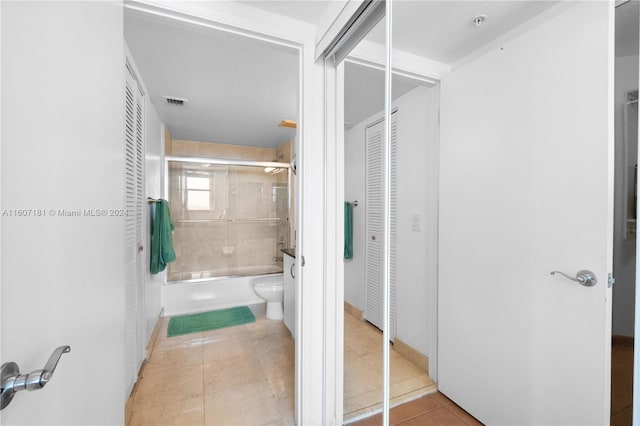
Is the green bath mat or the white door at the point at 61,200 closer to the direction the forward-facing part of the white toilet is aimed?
the green bath mat

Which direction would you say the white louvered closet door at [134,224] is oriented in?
to the viewer's right

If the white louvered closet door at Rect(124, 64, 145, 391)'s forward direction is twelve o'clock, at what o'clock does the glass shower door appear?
The glass shower door is roughly at 10 o'clock from the white louvered closet door.

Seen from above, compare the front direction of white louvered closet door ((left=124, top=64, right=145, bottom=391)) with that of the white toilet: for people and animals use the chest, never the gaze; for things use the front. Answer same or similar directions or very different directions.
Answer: very different directions

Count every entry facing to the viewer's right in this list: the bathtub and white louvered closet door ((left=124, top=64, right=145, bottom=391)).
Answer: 1

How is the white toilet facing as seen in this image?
to the viewer's left

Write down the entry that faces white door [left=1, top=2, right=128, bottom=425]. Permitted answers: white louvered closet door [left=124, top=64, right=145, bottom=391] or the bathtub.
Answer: the bathtub

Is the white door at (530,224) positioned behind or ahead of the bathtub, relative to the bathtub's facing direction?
ahead

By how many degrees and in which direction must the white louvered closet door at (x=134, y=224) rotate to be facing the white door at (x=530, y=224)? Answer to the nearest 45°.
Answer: approximately 45° to its right

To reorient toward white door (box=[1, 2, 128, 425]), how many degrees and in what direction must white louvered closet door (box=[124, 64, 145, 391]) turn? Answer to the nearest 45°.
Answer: approximately 90° to its right

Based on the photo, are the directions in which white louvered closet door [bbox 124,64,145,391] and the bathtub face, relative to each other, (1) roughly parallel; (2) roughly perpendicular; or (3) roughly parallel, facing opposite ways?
roughly perpendicular

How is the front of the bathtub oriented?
toward the camera

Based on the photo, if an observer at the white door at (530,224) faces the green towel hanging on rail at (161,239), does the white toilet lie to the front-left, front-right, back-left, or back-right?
front-right
